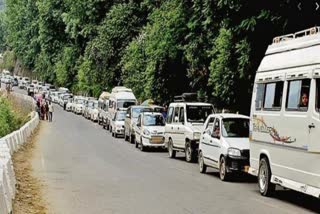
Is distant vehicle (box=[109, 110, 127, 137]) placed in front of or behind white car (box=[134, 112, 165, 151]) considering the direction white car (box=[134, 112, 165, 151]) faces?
behind

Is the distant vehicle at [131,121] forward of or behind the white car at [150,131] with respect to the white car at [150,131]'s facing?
behind

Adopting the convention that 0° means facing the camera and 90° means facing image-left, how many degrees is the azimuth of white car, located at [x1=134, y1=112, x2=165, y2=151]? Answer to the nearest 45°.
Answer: approximately 315°

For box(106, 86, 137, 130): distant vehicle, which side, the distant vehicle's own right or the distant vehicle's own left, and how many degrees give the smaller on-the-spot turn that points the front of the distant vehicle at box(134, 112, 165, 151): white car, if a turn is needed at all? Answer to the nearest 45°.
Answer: approximately 45° to the distant vehicle's own right

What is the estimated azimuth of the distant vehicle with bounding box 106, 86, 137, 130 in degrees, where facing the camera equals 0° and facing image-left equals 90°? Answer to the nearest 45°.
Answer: approximately 315°

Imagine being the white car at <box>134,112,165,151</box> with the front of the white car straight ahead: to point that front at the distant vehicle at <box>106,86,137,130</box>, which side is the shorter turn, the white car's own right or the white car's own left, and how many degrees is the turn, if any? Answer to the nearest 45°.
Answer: approximately 135° to the white car's own left
